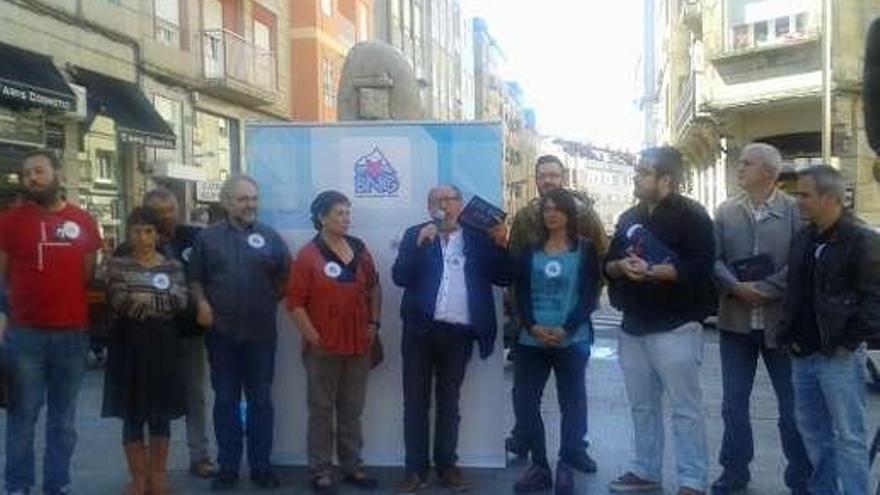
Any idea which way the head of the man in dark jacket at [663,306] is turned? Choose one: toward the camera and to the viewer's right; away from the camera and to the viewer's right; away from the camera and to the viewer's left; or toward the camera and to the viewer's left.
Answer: toward the camera and to the viewer's left

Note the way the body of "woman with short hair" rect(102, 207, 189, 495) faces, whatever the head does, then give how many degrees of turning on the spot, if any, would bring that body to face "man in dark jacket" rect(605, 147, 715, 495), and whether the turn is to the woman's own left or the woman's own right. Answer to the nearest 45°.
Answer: approximately 90° to the woman's own left

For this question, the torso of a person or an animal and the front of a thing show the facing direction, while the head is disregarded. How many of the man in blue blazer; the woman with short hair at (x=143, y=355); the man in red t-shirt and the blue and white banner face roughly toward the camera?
4

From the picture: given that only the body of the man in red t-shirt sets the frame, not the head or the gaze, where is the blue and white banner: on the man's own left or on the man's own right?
on the man's own left

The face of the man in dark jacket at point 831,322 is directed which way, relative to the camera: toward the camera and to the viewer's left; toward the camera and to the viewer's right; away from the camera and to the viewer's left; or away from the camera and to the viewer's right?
toward the camera and to the viewer's left

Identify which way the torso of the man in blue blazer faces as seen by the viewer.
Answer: toward the camera

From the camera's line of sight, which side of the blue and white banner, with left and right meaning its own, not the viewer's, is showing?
front

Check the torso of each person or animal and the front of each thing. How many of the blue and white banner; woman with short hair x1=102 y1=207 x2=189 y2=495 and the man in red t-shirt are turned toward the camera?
3

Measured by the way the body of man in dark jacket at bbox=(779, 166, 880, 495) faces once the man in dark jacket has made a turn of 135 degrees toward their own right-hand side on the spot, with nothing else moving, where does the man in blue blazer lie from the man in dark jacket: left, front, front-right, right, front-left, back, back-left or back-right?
left

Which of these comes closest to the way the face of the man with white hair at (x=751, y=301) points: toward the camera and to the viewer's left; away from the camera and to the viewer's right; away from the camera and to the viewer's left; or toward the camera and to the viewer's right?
toward the camera and to the viewer's left

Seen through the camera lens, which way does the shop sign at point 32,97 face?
facing the viewer and to the right of the viewer

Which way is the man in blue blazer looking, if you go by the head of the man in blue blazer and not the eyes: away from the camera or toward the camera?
toward the camera

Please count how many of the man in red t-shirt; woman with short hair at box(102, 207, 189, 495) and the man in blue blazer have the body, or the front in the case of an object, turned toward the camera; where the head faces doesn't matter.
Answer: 3

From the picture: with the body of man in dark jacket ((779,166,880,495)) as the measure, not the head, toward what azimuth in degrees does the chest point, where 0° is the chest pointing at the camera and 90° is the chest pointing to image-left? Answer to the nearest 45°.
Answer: approximately 45°
